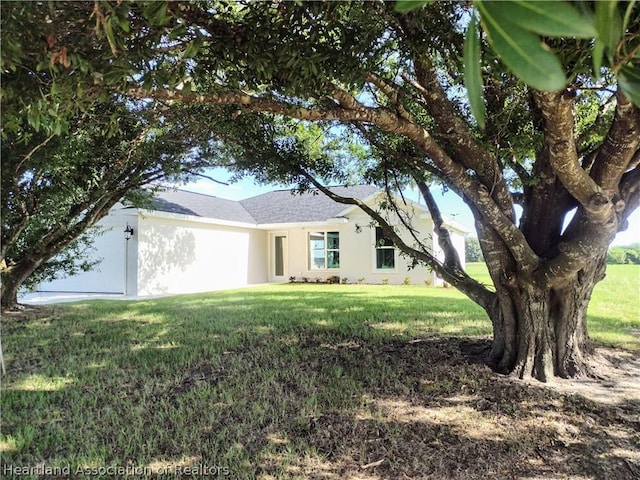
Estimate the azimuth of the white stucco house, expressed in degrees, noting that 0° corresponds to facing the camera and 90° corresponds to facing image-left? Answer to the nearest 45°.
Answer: approximately 45°

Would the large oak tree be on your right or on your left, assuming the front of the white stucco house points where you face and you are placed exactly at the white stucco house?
on your left
